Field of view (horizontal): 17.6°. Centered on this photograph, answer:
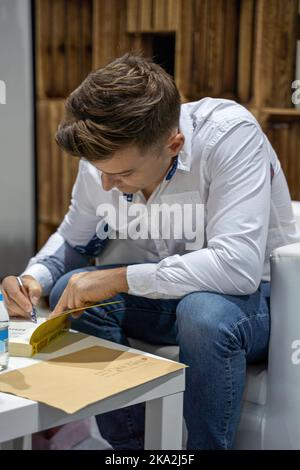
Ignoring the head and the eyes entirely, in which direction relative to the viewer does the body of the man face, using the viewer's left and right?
facing the viewer and to the left of the viewer

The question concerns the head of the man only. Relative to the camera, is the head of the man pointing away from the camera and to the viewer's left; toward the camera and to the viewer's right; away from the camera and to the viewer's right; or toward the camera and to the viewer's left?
toward the camera and to the viewer's left
